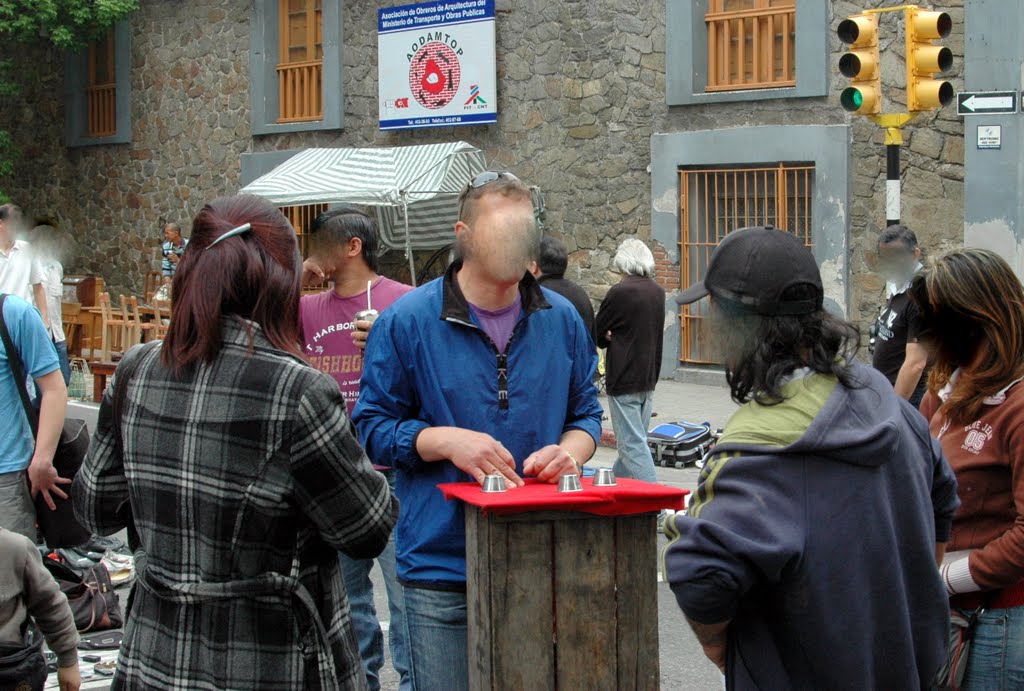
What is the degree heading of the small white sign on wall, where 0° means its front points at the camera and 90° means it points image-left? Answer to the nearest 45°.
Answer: approximately 0°

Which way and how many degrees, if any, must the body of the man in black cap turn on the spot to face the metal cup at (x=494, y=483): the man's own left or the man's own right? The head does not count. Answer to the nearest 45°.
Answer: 0° — they already face it

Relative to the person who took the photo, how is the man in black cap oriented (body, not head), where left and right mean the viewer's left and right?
facing away from the viewer and to the left of the viewer

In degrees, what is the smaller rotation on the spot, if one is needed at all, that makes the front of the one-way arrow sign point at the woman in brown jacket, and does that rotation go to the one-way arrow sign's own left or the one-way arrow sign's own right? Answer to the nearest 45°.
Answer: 0° — it already faces them

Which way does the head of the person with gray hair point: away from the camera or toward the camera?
away from the camera

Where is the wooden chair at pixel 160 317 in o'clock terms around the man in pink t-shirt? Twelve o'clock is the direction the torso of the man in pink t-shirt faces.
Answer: The wooden chair is roughly at 4 o'clock from the man in pink t-shirt.

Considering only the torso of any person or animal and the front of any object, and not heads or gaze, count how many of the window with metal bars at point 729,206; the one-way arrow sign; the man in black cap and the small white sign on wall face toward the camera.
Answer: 3

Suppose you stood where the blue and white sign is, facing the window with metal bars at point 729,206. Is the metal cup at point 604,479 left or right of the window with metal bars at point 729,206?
right
